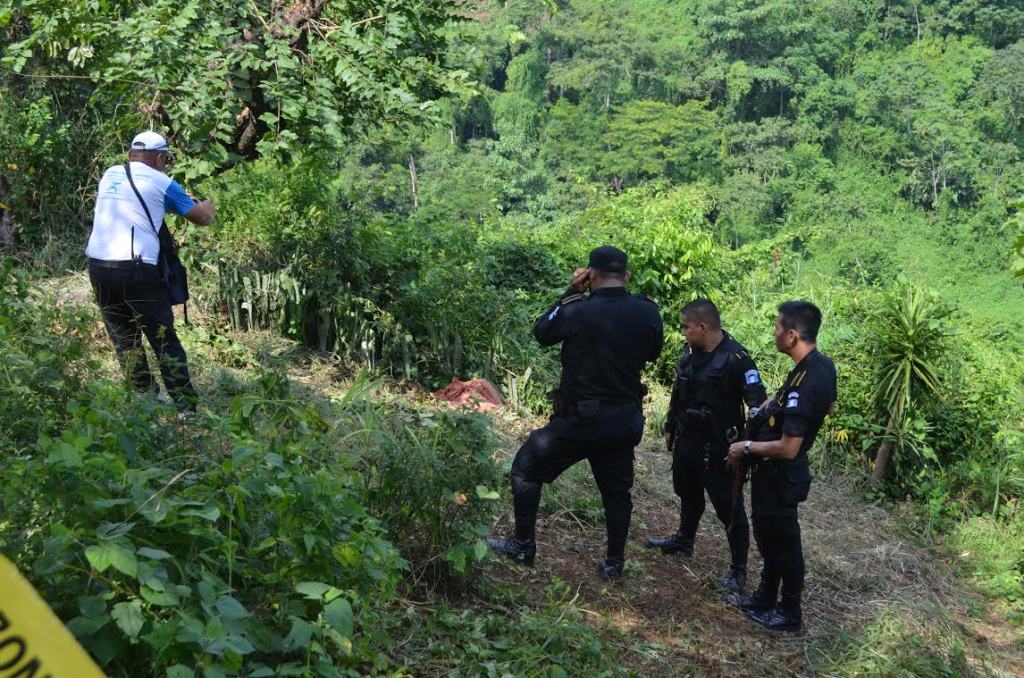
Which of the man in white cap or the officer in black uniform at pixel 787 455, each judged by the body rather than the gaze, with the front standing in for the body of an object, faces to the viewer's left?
the officer in black uniform

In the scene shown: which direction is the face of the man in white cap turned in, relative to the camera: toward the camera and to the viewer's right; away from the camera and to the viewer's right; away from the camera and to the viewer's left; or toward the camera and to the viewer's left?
away from the camera and to the viewer's right

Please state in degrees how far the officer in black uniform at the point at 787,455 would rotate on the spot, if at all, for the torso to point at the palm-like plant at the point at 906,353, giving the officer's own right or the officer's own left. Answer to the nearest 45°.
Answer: approximately 90° to the officer's own right

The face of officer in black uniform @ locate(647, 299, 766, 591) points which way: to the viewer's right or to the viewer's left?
to the viewer's left

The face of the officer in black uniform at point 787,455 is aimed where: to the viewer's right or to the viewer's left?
to the viewer's left

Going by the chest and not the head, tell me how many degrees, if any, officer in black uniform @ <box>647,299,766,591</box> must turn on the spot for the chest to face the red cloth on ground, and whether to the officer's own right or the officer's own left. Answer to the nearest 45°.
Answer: approximately 90° to the officer's own right

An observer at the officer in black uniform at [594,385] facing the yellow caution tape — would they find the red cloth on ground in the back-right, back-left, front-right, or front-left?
back-right

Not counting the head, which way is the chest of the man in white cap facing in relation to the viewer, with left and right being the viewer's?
facing away from the viewer and to the right of the viewer

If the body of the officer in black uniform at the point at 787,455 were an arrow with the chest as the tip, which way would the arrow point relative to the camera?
to the viewer's left

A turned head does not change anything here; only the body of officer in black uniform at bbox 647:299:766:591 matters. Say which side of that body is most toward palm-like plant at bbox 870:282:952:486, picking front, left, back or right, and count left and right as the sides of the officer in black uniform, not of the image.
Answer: back

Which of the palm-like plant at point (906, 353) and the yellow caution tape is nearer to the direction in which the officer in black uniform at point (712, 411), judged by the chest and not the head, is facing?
the yellow caution tape

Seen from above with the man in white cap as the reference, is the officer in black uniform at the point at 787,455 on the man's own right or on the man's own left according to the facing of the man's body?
on the man's own right

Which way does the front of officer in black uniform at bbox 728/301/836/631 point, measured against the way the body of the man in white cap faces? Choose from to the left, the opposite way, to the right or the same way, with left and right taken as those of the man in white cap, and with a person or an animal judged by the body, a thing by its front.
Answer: to the left

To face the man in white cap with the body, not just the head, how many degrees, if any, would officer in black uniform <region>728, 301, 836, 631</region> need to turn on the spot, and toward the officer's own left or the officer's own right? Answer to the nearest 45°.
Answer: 0° — they already face them
